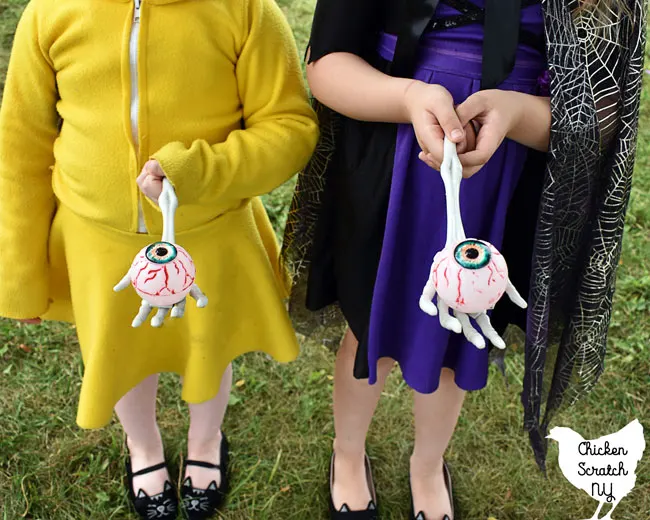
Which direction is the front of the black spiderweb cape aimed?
toward the camera

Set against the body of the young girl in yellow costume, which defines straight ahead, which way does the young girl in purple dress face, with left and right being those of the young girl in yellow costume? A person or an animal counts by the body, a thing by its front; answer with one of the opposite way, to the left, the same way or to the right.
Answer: the same way

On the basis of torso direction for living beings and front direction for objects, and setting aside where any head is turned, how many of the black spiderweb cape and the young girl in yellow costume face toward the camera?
2

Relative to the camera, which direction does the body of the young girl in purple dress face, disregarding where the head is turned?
toward the camera

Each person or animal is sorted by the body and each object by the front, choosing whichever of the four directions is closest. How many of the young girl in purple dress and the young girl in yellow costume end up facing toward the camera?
2

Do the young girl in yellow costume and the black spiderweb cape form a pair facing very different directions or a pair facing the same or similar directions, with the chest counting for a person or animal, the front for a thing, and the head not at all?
same or similar directions

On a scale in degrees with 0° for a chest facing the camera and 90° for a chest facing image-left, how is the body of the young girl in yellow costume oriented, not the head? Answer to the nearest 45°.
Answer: approximately 0°
